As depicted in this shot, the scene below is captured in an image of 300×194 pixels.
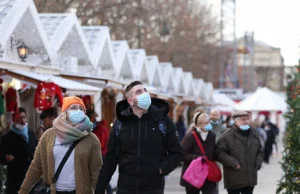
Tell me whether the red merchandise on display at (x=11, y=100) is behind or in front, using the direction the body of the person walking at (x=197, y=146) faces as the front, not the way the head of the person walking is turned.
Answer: behind

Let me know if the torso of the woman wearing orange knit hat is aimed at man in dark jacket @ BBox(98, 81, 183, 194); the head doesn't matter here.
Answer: no

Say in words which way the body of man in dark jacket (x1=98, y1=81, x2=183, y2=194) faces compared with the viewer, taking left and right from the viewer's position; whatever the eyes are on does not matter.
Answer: facing the viewer

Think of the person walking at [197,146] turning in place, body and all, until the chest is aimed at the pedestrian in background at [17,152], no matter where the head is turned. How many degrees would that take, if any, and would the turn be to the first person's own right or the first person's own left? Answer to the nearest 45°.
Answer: approximately 135° to the first person's own right

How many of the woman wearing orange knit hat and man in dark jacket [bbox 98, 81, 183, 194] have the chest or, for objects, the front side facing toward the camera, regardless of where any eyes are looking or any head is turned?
2

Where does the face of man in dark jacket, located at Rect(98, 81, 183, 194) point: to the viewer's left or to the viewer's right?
to the viewer's right

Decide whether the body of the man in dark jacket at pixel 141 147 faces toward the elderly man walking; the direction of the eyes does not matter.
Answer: no

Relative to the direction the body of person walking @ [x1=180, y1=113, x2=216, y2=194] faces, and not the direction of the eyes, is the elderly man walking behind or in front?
in front

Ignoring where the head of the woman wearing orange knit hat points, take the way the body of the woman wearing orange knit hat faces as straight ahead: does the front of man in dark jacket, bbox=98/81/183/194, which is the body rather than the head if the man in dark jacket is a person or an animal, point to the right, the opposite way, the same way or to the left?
the same way

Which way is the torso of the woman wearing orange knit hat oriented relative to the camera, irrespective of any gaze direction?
toward the camera

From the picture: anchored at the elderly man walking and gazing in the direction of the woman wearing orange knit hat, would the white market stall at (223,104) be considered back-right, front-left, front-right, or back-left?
back-right

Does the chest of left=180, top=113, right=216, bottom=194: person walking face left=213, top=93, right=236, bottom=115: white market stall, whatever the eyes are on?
no

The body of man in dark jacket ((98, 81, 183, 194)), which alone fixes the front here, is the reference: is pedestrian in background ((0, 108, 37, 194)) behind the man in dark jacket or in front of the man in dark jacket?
behind
